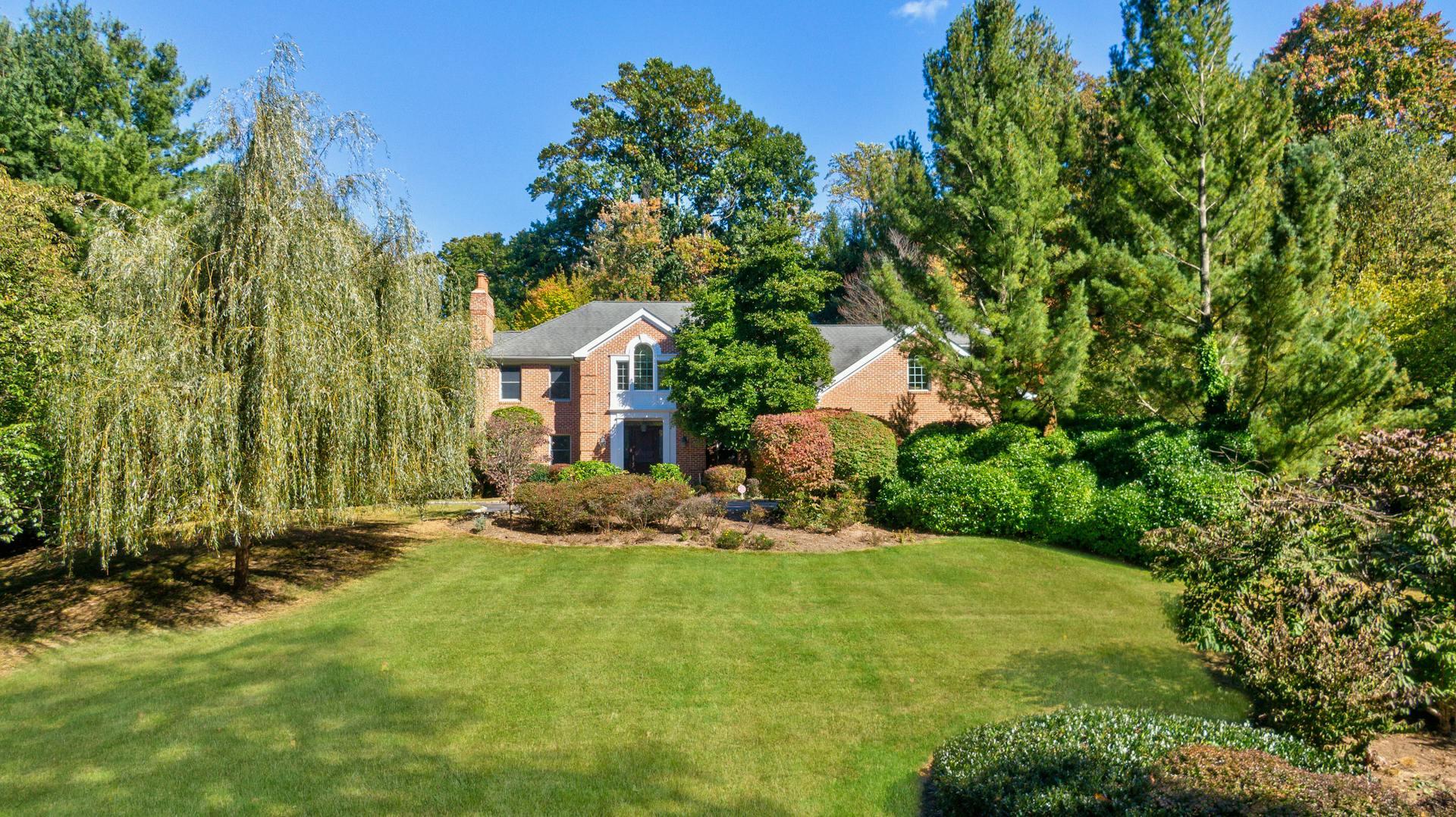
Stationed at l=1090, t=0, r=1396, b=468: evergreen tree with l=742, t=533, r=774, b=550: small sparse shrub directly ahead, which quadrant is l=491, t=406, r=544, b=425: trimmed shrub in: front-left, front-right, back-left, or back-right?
front-right

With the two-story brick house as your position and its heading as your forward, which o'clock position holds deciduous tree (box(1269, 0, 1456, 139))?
The deciduous tree is roughly at 9 o'clock from the two-story brick house.

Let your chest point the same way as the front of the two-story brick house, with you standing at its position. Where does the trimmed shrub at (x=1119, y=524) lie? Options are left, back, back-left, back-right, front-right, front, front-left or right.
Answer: front-left

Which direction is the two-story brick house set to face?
toward the camera

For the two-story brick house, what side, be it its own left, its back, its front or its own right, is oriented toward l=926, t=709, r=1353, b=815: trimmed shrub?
front

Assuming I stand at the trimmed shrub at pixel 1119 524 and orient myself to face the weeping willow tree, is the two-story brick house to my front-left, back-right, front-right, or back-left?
front-right

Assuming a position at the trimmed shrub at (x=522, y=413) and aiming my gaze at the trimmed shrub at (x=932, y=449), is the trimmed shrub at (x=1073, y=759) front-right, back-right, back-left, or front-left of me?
front-right

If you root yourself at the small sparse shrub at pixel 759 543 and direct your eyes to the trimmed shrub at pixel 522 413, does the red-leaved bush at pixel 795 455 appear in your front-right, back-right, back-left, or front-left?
front-right

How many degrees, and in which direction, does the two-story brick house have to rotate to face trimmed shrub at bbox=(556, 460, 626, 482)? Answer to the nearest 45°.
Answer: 0° — it already faces it

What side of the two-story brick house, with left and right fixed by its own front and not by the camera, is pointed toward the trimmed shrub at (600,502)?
front

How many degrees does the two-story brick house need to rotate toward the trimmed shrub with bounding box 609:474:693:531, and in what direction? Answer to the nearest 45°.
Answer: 0° — it already faces it

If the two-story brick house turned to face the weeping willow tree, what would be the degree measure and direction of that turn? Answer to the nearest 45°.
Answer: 0° — it already faces it

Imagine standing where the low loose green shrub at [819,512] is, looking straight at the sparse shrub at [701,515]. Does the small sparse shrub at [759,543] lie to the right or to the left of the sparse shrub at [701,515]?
left

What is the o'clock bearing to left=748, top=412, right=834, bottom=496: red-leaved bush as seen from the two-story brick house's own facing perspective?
The red-leaved bush is roughly at 11 o'clock from the two-story brick house.

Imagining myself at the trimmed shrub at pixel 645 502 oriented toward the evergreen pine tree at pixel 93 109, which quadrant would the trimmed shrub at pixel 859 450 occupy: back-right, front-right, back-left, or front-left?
back-right

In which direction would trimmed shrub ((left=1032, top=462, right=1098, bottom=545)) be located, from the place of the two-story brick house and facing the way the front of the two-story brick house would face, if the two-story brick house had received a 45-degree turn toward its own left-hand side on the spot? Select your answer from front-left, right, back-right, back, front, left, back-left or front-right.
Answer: front

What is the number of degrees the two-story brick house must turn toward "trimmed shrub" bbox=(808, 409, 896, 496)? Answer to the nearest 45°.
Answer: approximately 45° to its left

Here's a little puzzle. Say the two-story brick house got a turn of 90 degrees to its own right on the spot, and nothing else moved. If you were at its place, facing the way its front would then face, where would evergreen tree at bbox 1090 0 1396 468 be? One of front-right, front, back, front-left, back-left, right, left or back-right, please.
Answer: back-left
